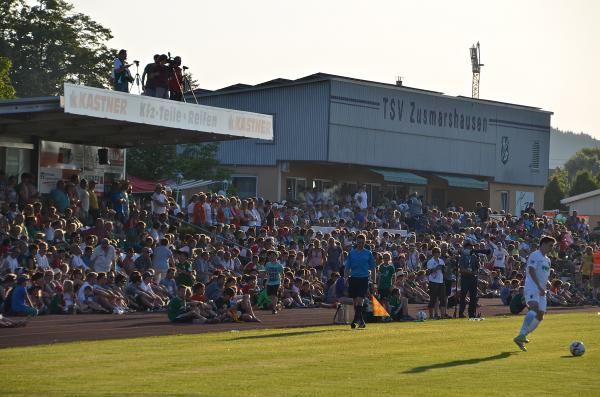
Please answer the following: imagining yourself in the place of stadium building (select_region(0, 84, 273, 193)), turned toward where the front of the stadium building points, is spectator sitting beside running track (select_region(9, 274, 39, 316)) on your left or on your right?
on your right

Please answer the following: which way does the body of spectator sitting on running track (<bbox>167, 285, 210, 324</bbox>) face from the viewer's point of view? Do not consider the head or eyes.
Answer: to the viewer's right

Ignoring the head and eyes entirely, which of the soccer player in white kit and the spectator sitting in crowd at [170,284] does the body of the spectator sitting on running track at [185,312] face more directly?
the soccer player in white kit

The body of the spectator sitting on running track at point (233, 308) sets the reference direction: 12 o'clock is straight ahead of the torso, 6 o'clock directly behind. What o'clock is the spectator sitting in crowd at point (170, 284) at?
the spectator sitting in crowd at point (170, 284) is roughly at 8 o'clock from the spectator sitting on running track at point (233, 308).

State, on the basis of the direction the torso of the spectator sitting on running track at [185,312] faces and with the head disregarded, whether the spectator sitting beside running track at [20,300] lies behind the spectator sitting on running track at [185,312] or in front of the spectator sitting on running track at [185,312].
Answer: behind

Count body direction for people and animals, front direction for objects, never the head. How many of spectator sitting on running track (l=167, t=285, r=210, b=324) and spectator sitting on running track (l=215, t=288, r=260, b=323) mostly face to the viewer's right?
2

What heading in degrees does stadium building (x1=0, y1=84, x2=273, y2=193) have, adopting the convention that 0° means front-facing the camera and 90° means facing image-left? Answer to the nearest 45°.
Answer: approximately 315°
